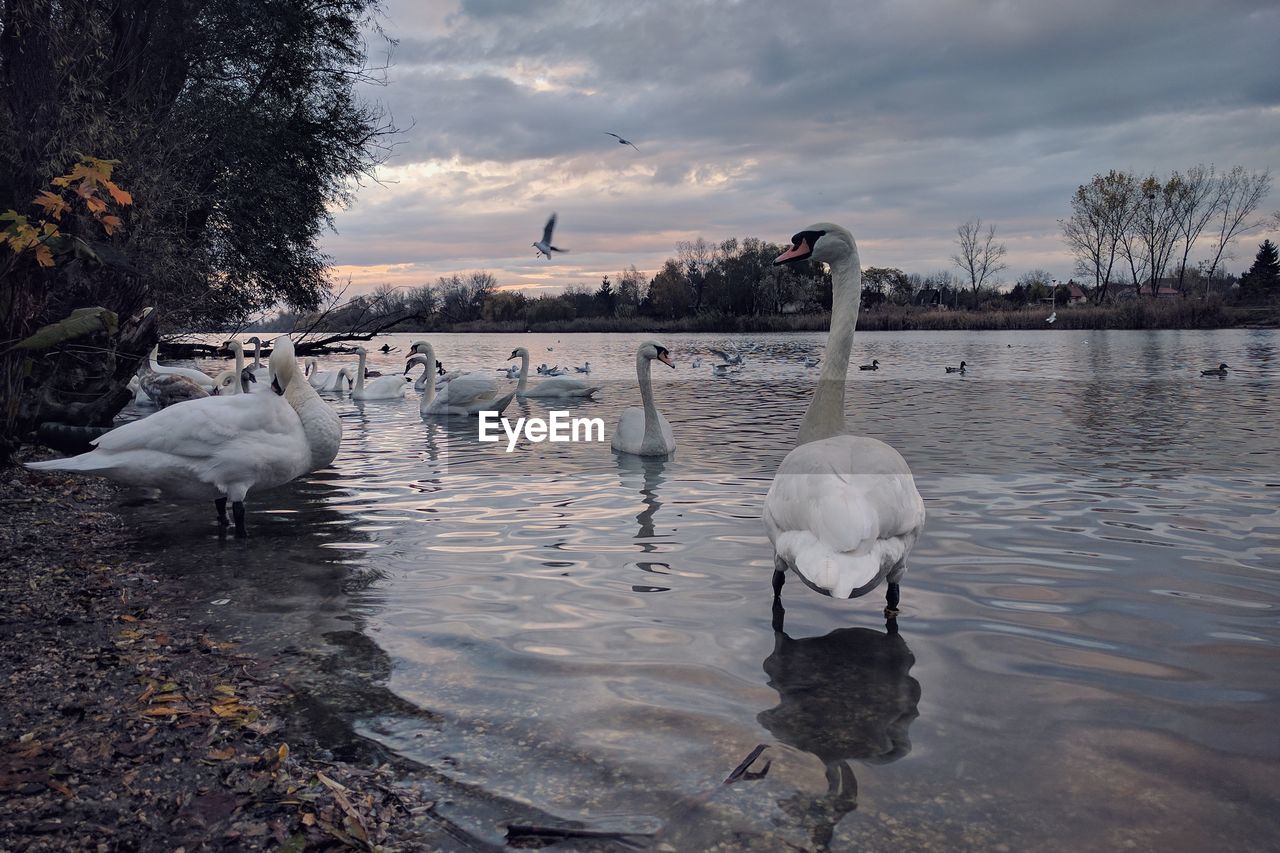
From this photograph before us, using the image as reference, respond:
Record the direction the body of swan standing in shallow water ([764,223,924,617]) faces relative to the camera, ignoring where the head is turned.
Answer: away from the camera

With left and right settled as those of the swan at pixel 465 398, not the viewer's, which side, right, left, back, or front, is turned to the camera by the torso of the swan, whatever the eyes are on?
left

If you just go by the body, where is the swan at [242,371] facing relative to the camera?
to the viewer's left

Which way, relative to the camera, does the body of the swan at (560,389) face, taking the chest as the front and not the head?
to the viewer's left

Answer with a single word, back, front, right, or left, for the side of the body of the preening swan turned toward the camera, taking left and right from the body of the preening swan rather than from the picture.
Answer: right

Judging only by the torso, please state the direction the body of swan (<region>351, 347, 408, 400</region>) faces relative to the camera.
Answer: to the viewer's left

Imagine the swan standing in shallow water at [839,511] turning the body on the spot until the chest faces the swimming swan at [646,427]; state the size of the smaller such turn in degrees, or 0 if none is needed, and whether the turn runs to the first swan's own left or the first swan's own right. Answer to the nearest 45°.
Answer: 0° — it already faces it

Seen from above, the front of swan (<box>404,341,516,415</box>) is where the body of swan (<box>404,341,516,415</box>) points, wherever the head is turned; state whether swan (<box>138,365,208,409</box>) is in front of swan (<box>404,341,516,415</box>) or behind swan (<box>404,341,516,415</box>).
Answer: in front
